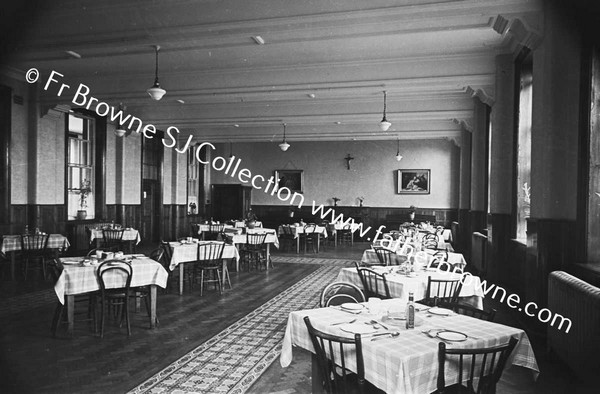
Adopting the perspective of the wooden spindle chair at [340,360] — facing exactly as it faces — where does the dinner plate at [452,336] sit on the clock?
The dinner plate is roughly at 1 o'clock from the wooden spindle chair.

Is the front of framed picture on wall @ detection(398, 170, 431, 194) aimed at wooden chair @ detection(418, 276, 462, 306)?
yes

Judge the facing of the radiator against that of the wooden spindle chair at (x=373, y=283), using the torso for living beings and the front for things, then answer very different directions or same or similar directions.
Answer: very different directions

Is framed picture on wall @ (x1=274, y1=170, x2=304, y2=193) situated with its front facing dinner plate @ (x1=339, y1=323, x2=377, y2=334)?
yes

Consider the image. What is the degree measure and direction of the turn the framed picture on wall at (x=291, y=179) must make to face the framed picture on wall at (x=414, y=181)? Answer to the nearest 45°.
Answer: approximately 90° to its left

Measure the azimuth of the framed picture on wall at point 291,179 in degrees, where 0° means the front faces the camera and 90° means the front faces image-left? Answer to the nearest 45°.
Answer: approximately 0°

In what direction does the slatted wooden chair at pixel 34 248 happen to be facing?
away from the camera

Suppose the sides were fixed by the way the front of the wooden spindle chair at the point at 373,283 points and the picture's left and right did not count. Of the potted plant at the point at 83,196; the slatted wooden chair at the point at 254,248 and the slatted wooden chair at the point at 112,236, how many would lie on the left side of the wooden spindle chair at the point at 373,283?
3

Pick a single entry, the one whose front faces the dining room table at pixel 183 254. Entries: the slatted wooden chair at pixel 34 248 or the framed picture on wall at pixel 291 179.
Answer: the framed picture on wall

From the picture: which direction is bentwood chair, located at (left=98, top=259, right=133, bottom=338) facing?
away from the camera

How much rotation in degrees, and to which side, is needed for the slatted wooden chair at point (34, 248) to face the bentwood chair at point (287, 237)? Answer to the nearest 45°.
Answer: approximately 90° to its right

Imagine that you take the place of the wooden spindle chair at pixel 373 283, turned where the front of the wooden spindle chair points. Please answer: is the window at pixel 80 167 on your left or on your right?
on your left
